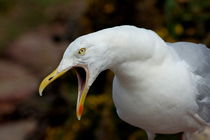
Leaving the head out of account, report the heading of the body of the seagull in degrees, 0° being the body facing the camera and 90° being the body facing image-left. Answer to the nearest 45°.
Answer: approximately 45°
